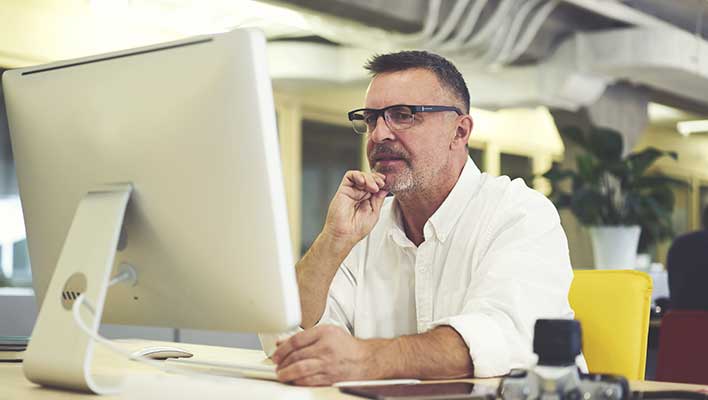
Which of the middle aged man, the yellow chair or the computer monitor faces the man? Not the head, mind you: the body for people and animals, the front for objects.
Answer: the computer monitor

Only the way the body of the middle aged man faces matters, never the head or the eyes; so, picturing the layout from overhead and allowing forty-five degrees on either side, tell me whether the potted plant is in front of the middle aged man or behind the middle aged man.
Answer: behind

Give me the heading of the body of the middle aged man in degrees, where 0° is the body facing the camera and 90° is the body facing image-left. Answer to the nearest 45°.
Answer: approximately 45°

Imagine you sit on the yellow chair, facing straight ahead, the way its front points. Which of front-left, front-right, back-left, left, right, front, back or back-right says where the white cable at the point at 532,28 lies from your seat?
back-right

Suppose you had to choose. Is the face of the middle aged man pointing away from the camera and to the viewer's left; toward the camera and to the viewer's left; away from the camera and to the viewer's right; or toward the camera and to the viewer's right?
toward the camera and to the viewer's left

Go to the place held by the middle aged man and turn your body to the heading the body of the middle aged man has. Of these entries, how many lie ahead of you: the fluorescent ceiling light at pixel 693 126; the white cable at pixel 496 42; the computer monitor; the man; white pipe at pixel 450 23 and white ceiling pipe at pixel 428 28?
1

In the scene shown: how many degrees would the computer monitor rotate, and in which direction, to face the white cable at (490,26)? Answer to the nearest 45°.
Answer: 0° — it already faces it

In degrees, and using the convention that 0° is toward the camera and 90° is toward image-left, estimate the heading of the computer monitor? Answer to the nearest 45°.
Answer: approximately 225°

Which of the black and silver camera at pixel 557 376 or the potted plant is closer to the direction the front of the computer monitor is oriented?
the potted plant

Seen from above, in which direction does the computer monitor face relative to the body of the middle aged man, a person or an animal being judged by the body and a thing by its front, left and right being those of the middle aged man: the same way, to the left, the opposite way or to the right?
the opposite way
